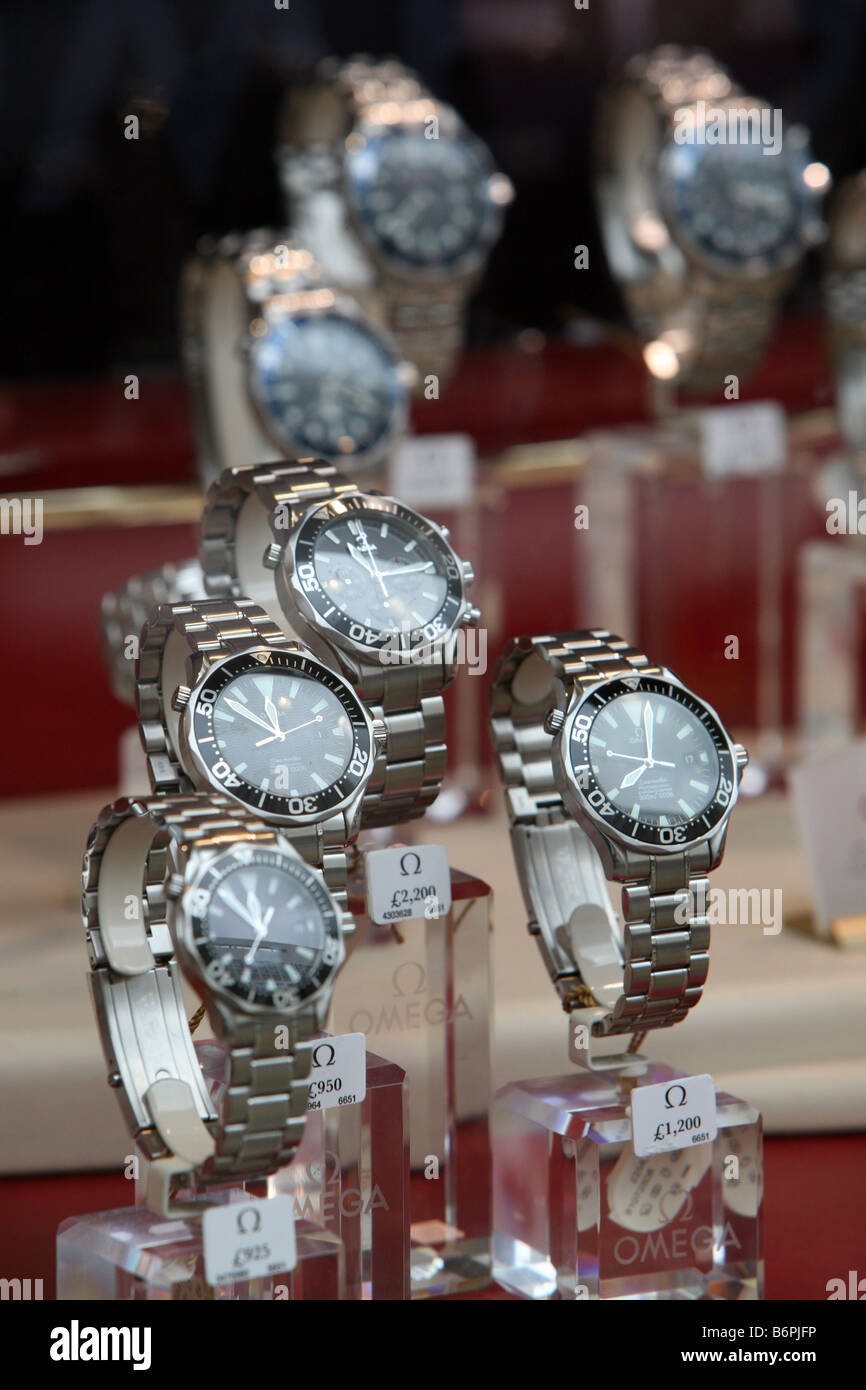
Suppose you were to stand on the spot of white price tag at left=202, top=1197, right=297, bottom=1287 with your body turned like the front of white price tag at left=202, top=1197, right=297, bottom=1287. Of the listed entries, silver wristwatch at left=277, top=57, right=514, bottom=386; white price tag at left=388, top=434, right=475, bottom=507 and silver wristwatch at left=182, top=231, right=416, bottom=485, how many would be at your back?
3

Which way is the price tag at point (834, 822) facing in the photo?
toward the camera

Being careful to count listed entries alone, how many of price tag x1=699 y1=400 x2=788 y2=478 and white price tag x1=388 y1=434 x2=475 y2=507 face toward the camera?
2

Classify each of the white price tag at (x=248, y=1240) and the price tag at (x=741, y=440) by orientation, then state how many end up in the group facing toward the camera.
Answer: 2

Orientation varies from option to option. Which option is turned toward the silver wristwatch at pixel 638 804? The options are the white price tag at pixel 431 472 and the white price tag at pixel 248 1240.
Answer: the white price tag at pixel 431 472

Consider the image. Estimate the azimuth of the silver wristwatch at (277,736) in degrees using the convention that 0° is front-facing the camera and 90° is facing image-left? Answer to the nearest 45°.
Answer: approximately 315°

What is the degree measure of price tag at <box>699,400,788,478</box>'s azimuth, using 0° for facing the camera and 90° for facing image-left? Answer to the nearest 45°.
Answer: approximately 0°

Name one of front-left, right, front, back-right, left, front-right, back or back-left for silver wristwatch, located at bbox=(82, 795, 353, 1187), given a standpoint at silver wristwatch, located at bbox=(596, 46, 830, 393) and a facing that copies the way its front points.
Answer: front-right

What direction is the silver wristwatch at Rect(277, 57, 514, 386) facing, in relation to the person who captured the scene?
facing the viewer and to the right of the viewer

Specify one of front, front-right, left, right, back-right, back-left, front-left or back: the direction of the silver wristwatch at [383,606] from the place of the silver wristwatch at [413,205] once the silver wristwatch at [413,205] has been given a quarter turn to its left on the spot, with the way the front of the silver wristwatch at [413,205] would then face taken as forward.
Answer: back-right
